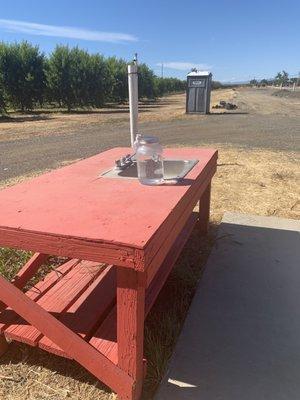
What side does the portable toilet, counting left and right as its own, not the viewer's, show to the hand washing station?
front

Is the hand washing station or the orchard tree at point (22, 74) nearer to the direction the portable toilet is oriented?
the hand washing station

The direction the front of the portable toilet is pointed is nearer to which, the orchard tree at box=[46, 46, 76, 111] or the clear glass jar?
the clear glass jar

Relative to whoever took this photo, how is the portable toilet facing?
facing the viewer

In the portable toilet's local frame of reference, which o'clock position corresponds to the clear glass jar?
The clear glass jar is roughly at 12 o'clock from the portable toilet.

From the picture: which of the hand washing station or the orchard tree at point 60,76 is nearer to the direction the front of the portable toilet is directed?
the hand washing station

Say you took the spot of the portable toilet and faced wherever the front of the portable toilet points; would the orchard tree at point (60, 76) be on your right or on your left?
on your right
